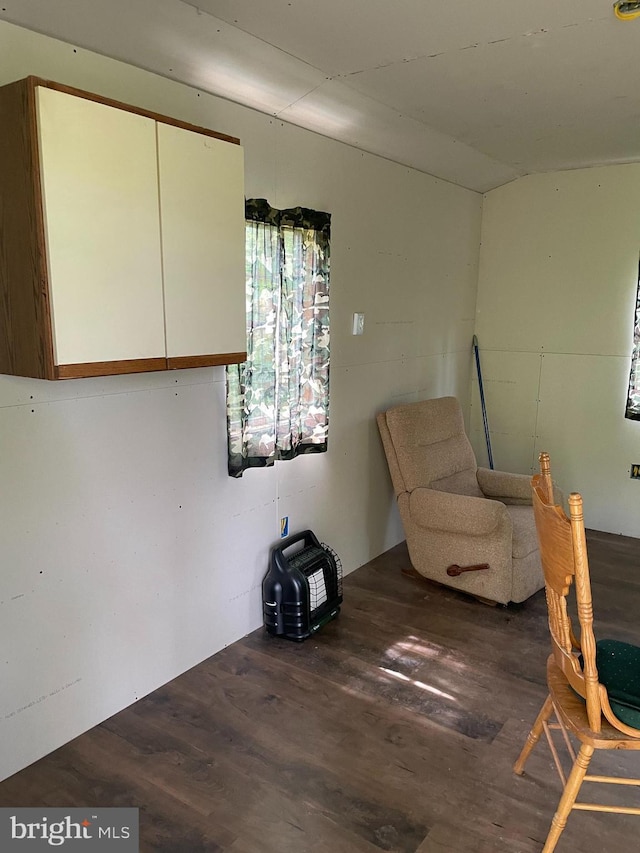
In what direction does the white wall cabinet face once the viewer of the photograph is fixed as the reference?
facing the viewer and to the right of the viewer

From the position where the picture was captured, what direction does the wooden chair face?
facing to the right of the viewer

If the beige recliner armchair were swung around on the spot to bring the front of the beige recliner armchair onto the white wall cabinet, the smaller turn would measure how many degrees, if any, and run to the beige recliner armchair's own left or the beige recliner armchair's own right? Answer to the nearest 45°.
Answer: approximately 90° to the beige recliner armchair's own right

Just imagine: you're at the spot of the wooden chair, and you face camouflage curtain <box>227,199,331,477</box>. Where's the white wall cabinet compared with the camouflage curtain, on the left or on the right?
left

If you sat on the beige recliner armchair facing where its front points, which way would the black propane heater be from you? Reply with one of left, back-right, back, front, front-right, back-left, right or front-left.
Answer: right

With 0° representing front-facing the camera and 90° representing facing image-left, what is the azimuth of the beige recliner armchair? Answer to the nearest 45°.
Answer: approximately 315°

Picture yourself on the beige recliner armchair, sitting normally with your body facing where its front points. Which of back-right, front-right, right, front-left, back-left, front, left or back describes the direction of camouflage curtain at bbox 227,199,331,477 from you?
right

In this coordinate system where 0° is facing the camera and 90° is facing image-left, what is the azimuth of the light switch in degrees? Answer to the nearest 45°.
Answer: approximately 315°

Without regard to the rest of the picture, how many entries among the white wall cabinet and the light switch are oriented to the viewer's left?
0

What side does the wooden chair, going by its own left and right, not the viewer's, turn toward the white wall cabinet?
back

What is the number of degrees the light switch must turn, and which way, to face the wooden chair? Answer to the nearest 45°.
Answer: approximately 45° to its right

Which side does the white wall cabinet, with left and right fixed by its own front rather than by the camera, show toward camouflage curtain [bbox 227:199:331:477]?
left
